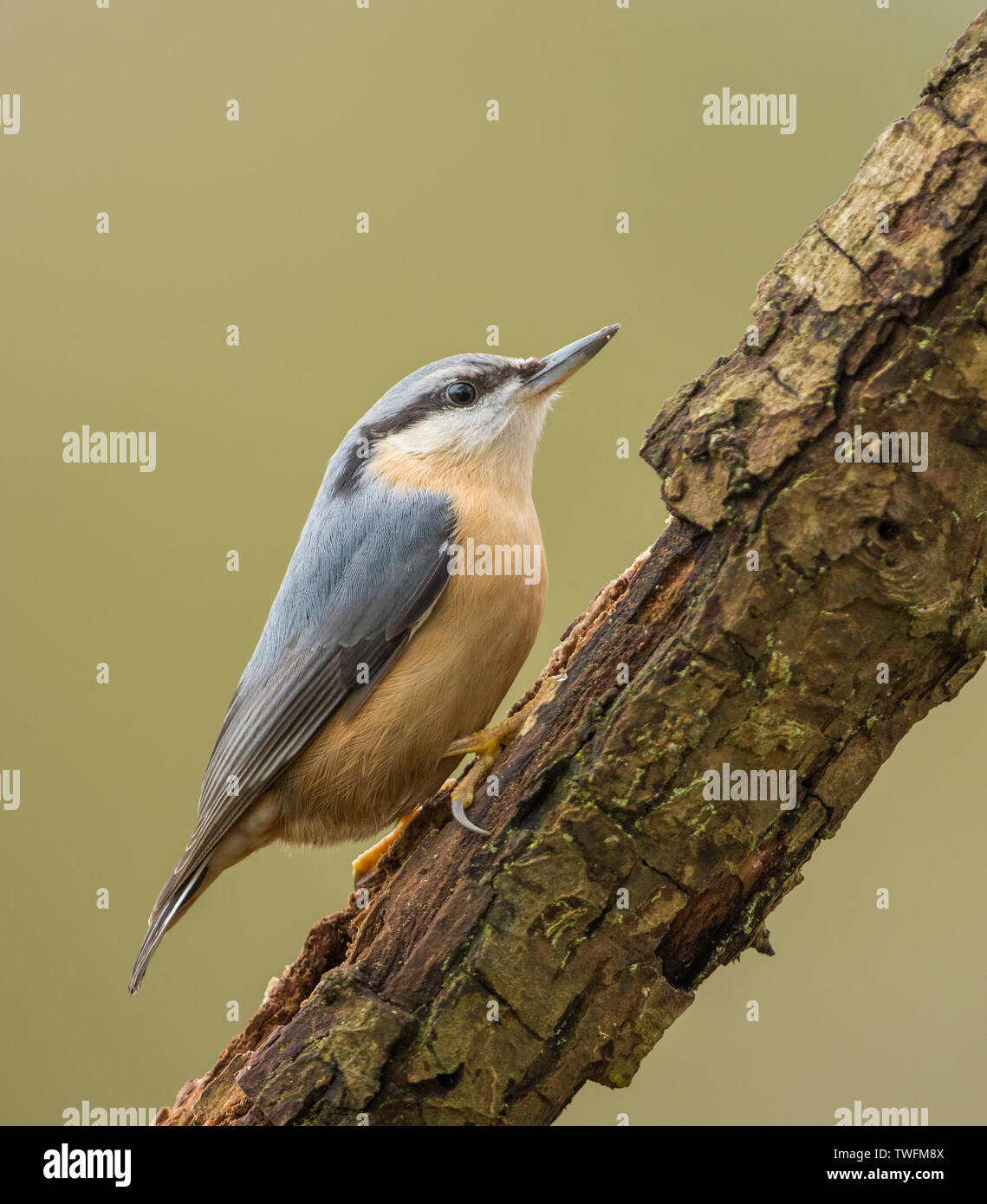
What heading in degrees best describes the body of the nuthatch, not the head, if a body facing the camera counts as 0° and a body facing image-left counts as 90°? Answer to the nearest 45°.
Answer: approximately 270°
